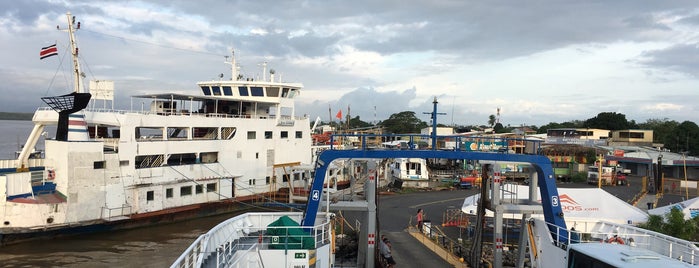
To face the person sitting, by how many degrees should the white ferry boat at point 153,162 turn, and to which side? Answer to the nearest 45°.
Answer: approximately 90° to its right

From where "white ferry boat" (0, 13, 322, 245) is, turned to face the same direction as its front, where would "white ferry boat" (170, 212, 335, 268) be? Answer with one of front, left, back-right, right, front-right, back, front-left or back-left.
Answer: back-right

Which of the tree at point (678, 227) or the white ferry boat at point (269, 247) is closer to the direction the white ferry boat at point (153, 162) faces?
the tree

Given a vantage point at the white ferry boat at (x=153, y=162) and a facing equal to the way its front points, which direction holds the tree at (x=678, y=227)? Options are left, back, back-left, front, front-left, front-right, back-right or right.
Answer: right

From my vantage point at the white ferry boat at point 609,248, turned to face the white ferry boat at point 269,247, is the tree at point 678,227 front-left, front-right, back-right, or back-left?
back-right

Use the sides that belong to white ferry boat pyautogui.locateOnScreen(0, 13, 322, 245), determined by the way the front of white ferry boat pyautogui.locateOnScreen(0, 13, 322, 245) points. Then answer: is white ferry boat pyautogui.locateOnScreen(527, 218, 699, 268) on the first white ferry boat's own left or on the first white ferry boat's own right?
on the first white ferry boat's own right

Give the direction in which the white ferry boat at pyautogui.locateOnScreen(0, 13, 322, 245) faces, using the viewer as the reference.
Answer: facing away from the viewer and to the right of the viewer
